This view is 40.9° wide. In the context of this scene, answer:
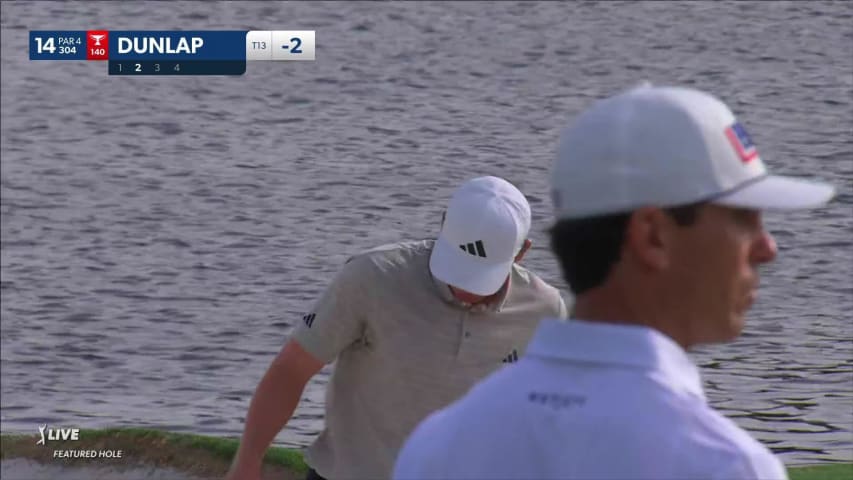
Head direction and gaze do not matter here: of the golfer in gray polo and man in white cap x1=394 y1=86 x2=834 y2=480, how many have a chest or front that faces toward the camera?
1

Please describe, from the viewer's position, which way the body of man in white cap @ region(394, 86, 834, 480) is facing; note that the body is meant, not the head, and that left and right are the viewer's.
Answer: facing away from the viewer and to the right of the viewer

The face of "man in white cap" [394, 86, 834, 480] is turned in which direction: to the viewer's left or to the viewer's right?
to the viewer's right

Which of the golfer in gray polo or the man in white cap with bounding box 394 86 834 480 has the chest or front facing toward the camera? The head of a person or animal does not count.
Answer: the golfer in gray polo

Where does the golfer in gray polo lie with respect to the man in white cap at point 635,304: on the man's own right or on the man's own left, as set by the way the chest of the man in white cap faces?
on the man's own left

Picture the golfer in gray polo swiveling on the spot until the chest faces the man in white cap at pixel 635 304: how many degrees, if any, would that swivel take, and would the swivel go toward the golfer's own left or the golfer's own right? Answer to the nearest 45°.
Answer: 0° — they already face them

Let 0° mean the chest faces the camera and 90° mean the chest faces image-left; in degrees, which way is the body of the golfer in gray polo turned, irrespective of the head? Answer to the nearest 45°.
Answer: approximately 0°
